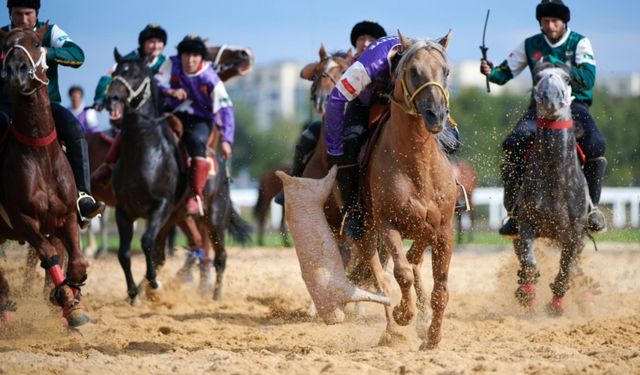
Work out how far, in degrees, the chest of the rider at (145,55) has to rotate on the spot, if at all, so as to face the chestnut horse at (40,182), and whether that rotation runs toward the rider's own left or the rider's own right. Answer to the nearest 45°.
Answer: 0° — they already face it

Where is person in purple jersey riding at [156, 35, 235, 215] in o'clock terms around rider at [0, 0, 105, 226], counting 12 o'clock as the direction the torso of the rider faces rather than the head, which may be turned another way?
The person in purple jersey riding is roughly at 7 o'clock from the rider.

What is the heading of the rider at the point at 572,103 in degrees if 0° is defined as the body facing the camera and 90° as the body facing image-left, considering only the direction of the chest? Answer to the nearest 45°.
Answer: approximately 0°

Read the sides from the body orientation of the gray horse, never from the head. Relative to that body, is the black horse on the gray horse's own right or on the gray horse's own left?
on the gray horse's own right
